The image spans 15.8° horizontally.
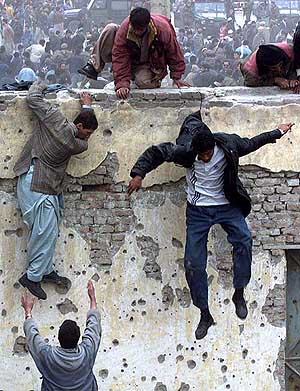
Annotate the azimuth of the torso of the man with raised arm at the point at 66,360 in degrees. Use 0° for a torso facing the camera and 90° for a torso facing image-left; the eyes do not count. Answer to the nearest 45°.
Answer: approximately 180°

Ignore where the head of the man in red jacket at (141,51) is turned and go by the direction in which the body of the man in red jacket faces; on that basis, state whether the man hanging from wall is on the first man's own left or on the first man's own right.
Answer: on the first man's own right

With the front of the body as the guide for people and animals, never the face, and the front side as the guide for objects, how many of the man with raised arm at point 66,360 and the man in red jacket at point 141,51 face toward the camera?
1

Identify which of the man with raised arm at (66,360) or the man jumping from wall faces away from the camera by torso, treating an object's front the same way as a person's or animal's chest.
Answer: the man with raised arm

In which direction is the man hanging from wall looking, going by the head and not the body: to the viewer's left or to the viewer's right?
to the viewer's right

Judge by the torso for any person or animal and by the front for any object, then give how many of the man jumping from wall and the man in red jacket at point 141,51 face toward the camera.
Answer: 2

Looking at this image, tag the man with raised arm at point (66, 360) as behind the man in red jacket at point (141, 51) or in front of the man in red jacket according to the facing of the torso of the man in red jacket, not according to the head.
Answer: in front

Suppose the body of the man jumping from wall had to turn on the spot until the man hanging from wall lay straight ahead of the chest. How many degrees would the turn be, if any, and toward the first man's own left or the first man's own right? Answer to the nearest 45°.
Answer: approximately 90° to the first man's own right

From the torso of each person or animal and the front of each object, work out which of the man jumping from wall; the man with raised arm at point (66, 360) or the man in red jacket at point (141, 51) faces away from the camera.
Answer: the man with raised arm

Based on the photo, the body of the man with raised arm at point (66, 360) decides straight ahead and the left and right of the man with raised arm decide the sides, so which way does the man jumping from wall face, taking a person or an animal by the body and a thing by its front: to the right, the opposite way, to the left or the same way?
the opposite way

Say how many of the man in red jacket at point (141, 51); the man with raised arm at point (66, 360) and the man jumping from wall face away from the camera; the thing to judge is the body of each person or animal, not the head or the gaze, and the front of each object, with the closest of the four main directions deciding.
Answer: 1
